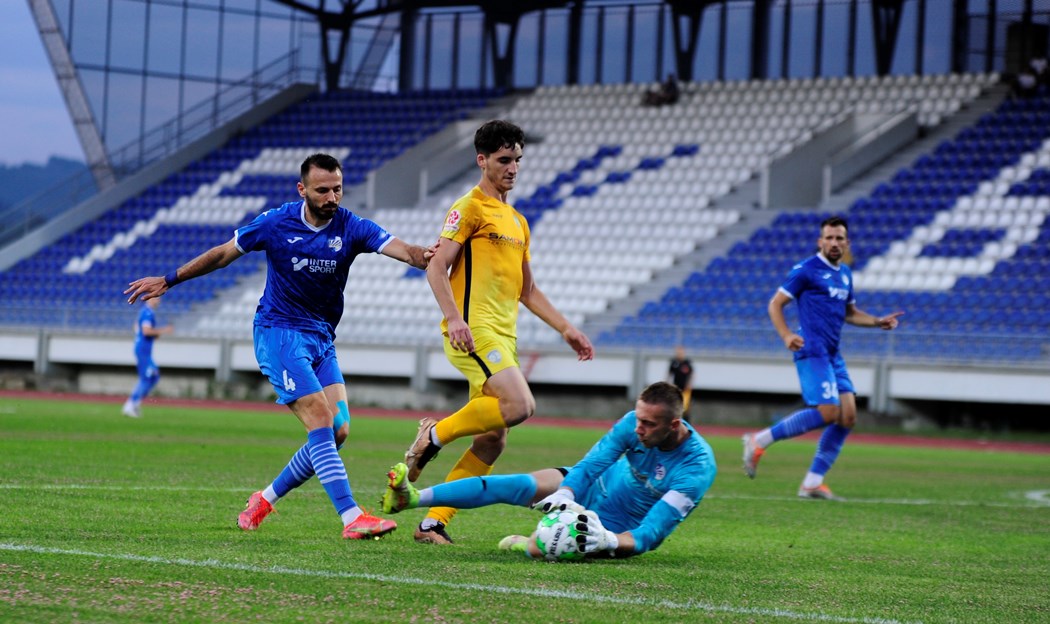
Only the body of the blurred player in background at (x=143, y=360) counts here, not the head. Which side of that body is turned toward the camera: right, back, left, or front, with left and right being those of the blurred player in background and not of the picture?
right

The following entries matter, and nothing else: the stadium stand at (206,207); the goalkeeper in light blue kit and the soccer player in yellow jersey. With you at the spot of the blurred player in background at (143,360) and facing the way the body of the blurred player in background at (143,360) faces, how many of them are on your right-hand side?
2

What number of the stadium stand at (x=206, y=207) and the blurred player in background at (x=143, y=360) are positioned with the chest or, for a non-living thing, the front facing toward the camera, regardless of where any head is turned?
1

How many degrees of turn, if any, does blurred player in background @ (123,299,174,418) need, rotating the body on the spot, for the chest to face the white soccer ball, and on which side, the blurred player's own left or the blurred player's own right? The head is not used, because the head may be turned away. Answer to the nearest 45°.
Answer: approximately 90° to the blurred player's own right

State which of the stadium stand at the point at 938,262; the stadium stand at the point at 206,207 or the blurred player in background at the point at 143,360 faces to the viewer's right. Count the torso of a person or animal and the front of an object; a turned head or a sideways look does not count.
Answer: the blurred player in background

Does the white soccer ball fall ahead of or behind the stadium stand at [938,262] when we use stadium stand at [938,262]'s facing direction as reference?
ahead

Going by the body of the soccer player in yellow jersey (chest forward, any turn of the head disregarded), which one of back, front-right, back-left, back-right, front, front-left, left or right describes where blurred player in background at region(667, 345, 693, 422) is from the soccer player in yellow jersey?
back-left

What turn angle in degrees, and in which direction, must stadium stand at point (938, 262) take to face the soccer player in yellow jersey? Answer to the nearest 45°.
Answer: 0° — it already faces them

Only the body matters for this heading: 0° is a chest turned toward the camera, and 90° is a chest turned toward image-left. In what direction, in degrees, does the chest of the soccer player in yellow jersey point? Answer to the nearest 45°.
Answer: approximately 315°

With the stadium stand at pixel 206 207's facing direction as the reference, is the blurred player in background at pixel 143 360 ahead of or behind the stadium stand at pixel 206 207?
ahead

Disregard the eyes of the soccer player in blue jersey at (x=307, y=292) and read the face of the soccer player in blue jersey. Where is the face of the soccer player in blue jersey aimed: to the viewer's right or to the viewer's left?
to the viewer's right

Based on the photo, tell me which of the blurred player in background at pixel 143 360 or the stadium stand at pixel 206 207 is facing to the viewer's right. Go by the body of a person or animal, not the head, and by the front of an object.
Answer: the blurred player in background

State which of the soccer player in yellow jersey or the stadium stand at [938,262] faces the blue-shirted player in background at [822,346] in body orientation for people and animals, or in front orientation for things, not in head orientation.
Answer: the stadium stand
